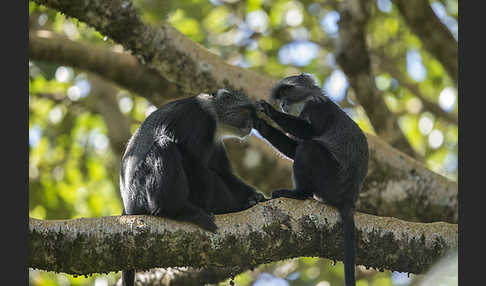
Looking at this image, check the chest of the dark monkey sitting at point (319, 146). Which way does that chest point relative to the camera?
to the viewer's left

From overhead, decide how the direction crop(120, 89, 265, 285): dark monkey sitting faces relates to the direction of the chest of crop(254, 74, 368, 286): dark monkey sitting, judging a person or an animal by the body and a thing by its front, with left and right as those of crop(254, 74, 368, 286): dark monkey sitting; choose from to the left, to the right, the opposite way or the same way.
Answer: the opposite way

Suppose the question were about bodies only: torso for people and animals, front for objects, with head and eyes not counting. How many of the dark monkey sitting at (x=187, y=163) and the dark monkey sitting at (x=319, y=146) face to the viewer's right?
1

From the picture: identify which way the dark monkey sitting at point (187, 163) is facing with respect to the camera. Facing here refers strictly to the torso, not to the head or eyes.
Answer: to the viewer's right

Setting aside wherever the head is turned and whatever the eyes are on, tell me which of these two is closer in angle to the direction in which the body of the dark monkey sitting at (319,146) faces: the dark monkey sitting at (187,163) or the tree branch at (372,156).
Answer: the dark monkey sitting
